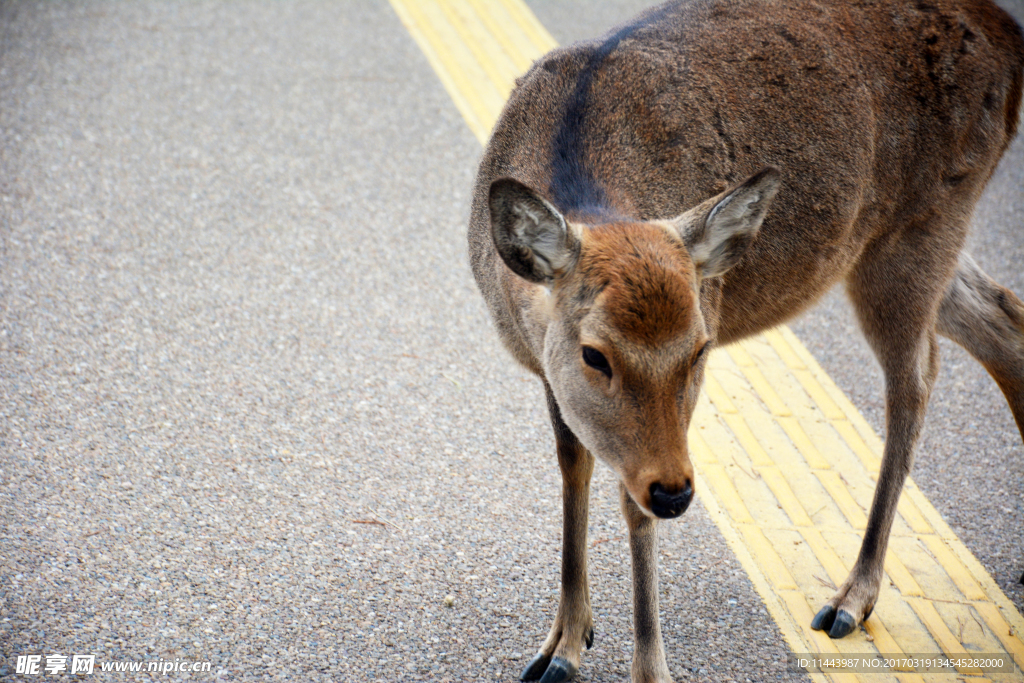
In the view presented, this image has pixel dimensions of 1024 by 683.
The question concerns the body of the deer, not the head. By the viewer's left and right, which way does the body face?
facing the viewer and to the left of the viewer
